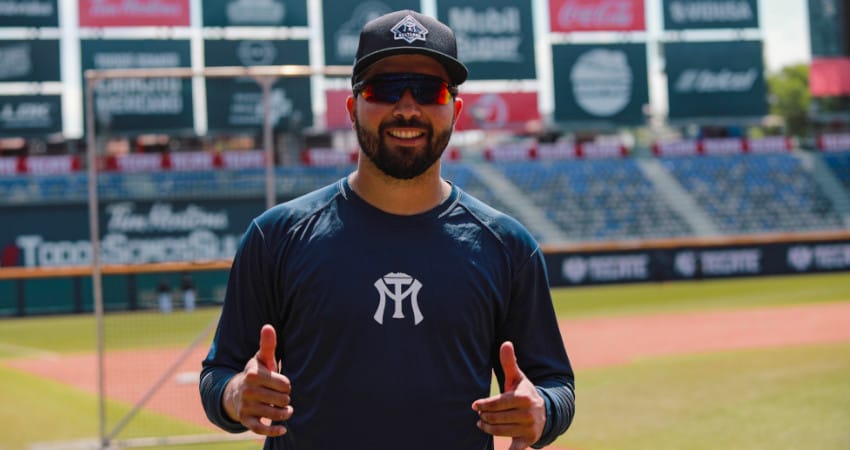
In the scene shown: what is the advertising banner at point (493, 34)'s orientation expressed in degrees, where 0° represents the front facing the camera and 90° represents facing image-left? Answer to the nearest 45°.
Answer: approximately 0°

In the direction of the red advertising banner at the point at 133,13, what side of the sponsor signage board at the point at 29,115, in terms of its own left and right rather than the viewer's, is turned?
left

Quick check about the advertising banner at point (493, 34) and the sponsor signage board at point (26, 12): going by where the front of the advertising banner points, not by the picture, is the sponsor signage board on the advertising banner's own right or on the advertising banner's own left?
on the advertising banner's own right

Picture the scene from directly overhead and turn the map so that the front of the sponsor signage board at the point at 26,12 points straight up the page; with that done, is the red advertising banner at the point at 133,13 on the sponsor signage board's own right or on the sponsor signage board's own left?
on the sponsor signage board's own left

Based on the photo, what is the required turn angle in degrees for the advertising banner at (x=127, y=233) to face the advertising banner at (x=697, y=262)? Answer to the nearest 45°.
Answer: approximately 90° to its left

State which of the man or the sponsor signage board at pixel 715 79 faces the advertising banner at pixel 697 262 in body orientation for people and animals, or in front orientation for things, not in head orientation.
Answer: the sponsor signage board
